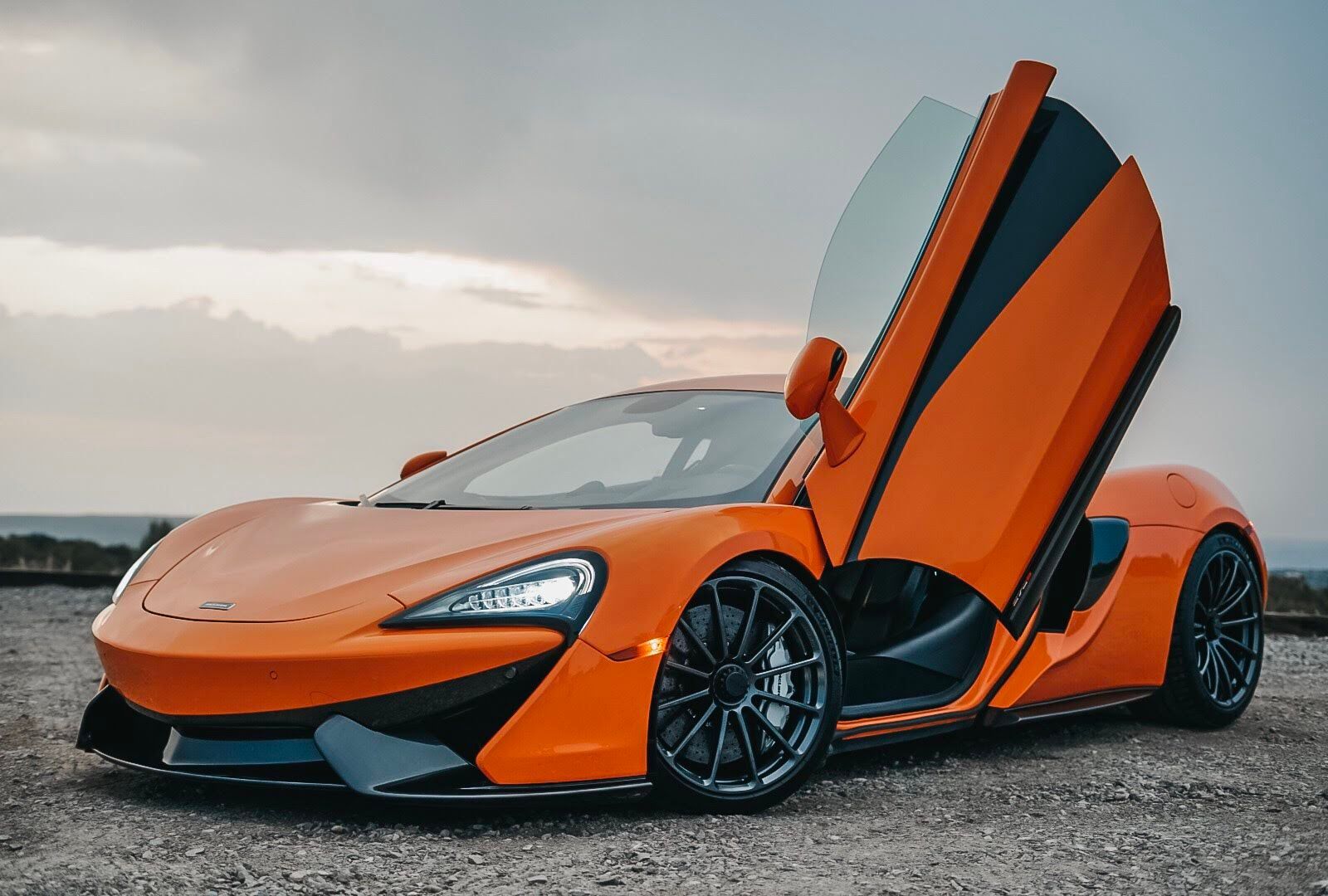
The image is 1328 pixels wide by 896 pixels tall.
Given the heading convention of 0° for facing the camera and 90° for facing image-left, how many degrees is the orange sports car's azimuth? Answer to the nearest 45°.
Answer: approximately 45°

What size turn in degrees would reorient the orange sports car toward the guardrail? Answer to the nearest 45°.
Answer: approximately 90° to its right
